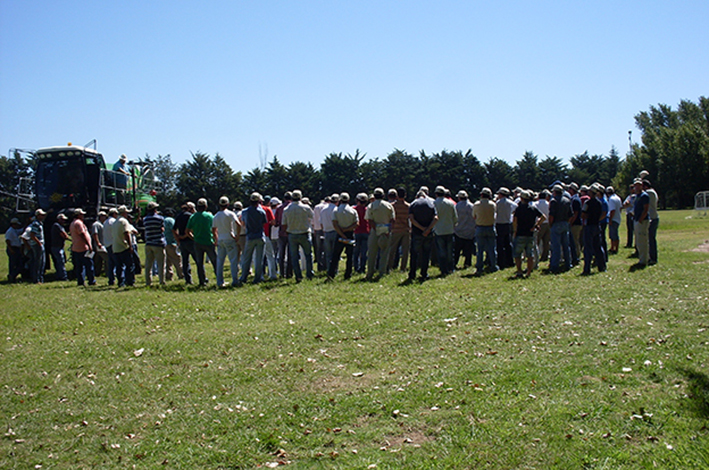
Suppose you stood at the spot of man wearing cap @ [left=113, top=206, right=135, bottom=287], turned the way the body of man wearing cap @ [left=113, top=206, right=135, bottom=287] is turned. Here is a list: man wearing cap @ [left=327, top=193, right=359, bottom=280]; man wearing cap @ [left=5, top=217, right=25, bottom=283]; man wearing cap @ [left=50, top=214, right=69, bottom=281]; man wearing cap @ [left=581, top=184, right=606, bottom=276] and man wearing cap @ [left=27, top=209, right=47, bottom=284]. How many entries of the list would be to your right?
2

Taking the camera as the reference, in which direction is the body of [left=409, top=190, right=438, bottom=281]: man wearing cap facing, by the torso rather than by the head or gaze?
away from the camera

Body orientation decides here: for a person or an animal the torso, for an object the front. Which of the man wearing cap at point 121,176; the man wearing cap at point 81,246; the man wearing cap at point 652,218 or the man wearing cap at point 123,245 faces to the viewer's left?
the man wearing cap at point 652,218

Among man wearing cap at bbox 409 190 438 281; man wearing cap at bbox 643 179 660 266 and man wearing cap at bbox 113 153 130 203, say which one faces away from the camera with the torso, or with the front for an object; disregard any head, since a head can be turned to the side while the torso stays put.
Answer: man wearing cap at bbox 409 190 438 281

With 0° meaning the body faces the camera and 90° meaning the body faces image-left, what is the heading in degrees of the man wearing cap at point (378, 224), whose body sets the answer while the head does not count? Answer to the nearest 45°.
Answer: approximately 180°

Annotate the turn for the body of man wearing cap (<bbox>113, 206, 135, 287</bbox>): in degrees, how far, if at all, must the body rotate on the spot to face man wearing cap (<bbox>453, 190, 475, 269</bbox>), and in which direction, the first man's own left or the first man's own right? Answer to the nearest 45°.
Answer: approximately 45° to the first man's own right

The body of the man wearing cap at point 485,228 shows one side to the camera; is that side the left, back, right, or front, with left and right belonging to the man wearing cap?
back

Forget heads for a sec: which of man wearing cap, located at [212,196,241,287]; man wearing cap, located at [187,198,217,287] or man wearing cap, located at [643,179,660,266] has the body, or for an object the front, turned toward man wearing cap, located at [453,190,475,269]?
man wearing cap, located at [643,179,660,266]

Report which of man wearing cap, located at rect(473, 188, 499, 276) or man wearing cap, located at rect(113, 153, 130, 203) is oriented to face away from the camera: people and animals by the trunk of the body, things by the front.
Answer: man wearing cap, located at rect(473, 188, 499, 276)

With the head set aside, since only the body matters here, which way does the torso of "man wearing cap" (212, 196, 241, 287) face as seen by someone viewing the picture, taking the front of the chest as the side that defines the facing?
away from the camera

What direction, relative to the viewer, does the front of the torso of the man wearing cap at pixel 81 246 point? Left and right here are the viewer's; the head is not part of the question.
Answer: facing away from the viewer and to the right of the viewer

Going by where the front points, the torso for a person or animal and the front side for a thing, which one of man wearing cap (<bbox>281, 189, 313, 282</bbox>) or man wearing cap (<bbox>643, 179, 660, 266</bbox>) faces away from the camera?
man wearing cap (<bbox>281, 189, 313, 282</bbox>)

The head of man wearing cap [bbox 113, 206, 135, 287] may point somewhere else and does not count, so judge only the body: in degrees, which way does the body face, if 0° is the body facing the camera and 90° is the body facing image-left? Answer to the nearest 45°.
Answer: approximately 225°

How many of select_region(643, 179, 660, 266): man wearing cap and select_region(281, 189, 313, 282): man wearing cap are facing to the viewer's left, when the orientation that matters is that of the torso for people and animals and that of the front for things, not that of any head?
1

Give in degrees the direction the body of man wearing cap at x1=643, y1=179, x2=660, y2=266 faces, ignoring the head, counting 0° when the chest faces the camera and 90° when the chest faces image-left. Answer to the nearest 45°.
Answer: approximately 90°

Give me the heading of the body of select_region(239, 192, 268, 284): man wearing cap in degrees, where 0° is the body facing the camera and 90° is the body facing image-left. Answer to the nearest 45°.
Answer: approximately 180°

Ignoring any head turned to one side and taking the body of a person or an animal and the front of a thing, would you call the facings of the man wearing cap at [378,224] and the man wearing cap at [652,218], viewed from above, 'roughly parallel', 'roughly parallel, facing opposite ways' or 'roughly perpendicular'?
roughly perpendicular

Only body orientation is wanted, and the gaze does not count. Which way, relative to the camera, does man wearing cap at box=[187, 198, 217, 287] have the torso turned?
away from the camera

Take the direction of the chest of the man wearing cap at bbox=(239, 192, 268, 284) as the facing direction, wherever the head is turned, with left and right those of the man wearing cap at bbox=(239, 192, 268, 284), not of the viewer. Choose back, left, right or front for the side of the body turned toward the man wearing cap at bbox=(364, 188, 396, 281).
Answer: right

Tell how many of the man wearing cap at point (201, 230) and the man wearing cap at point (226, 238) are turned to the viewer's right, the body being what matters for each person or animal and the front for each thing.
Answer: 0
